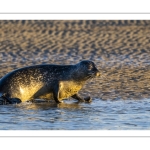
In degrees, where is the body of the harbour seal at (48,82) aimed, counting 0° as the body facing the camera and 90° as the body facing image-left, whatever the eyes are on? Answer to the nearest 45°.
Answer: approximately 270°
